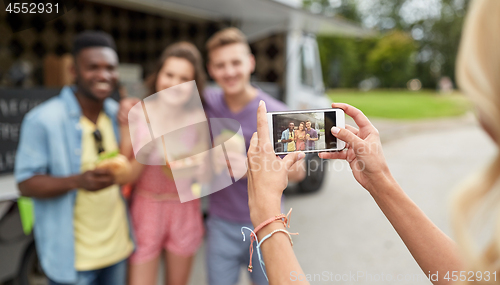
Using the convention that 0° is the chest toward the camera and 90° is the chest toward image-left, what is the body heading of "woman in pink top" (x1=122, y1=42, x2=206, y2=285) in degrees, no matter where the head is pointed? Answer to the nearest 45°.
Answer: approximately 0°

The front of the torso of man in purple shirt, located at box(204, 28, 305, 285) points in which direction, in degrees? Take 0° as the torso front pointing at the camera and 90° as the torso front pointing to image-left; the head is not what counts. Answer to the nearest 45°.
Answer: approximately 0°

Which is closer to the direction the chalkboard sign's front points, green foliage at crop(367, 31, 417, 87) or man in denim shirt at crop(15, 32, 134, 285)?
the man in denim shirt

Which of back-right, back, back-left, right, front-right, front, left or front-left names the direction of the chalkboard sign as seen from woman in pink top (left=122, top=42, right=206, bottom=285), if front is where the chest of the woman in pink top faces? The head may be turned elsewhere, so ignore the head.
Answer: back-right

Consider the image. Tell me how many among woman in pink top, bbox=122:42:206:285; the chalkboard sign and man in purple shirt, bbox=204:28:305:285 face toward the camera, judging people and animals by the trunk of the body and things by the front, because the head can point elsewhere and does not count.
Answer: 3

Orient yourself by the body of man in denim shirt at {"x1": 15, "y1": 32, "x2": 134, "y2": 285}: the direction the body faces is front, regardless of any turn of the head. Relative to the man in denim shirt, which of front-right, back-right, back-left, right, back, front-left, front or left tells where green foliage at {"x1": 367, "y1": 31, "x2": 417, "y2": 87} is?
left
